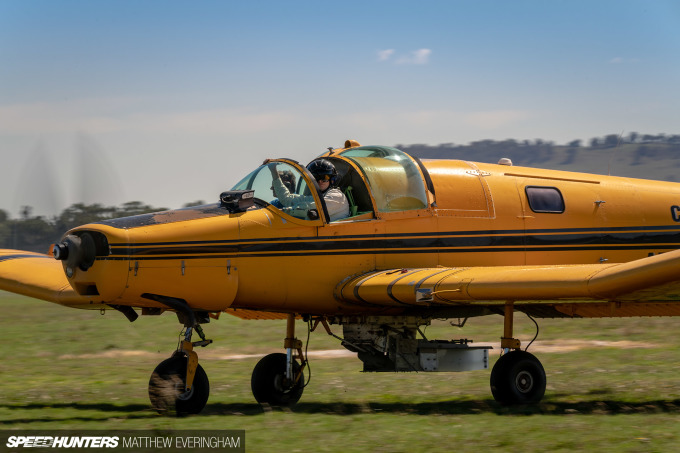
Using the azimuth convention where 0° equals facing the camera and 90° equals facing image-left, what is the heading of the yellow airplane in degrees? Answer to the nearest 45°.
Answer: approximately 45°
